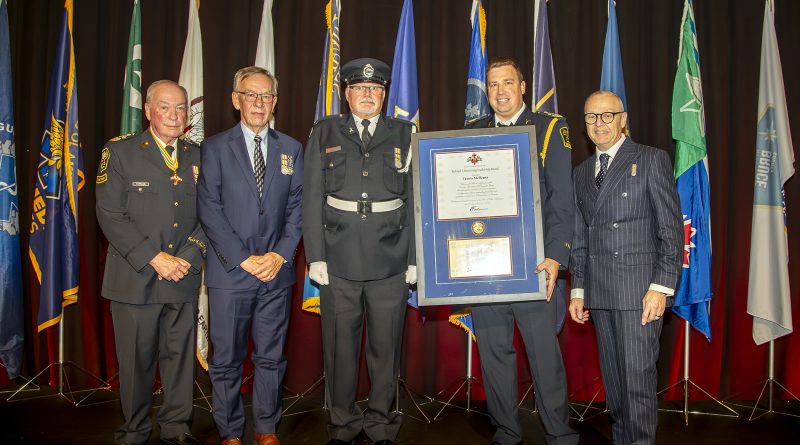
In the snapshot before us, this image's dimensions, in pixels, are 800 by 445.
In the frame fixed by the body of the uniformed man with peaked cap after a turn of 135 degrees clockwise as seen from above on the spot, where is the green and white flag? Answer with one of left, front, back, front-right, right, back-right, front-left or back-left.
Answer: front

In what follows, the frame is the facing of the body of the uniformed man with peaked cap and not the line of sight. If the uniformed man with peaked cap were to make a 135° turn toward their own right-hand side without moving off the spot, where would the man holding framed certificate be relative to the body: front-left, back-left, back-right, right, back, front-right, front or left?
back-right

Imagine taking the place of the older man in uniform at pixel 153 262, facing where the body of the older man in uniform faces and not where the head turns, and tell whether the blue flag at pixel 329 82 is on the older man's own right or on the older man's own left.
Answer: on the older man's own left

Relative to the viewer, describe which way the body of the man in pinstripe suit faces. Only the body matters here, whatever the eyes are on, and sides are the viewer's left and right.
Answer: facing the viewer and to the left of the viewer

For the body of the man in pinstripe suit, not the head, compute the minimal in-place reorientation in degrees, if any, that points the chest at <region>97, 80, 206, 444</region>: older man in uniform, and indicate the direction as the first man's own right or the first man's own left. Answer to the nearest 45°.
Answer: approximately 45° to the first man's own right

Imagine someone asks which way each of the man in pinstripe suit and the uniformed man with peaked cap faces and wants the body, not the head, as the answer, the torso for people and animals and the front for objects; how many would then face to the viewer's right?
0

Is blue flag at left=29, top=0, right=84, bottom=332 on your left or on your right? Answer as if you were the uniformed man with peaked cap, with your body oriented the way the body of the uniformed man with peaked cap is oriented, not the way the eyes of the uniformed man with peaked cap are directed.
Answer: on your right

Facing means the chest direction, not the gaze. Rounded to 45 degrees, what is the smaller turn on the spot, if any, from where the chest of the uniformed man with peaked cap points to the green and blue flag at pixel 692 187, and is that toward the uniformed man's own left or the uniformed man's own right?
approximately 90° to the uniformed man's own left

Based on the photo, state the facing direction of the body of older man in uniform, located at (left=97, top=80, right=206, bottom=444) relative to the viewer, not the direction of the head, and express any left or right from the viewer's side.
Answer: facing the viewer and to the right of the viewer

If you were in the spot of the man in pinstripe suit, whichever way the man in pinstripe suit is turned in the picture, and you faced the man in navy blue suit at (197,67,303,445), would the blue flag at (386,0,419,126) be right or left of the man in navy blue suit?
right

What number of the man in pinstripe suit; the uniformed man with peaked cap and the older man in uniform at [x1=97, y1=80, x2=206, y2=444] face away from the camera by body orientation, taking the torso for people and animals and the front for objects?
0

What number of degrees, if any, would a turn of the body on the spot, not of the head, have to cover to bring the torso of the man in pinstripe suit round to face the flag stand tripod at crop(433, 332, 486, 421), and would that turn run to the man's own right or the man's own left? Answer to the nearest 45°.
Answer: approximately 90° to the man's own right

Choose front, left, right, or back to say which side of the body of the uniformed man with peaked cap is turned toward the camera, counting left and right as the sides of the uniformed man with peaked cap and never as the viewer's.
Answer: front

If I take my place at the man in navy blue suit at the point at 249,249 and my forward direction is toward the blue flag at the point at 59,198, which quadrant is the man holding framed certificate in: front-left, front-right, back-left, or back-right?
back-right

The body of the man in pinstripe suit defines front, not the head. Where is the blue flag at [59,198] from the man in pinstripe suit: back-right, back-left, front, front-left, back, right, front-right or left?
front-right
